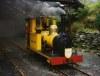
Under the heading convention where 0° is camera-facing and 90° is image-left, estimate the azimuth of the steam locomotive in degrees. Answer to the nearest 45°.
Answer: approximately 315°
